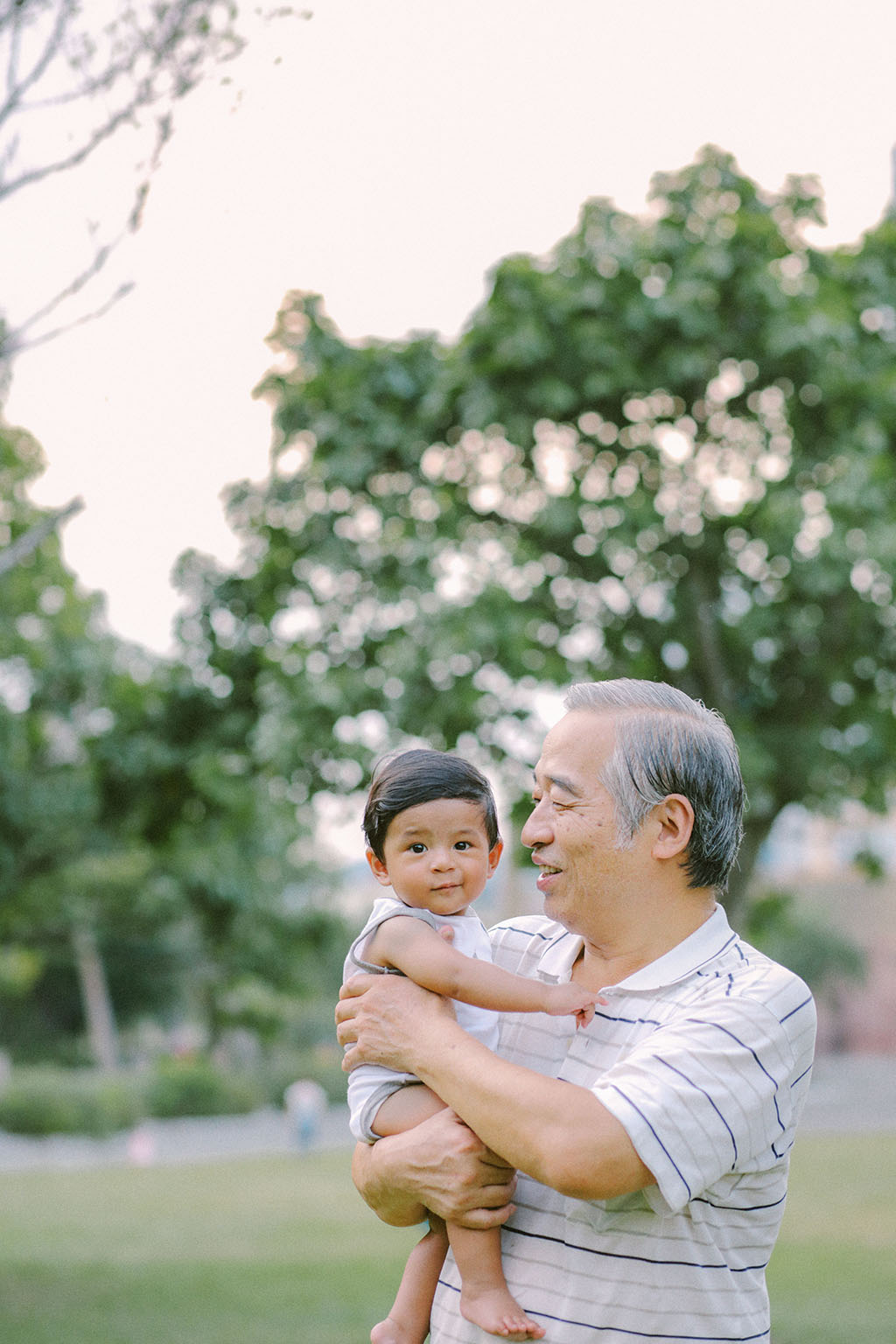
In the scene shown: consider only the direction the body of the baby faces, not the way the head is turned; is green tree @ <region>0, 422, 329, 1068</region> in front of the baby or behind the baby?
behind

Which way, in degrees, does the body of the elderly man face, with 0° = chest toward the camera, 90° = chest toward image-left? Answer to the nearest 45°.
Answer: approximately 45°

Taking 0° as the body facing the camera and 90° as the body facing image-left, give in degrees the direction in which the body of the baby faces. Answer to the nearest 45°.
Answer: approximately 315°

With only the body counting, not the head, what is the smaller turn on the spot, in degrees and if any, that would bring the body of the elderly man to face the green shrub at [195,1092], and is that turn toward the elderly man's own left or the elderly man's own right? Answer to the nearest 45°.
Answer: approximately 135° to the elderly man's own right

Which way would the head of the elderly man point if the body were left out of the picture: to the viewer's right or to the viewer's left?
to the viewer's left

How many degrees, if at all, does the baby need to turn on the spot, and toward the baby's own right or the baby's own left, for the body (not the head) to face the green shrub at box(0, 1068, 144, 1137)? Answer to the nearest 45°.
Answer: approximately 135° to the baby's own left

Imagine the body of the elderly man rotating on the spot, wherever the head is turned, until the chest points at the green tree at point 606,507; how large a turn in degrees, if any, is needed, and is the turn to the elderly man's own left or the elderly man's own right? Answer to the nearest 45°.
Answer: approximately 135° to the elderly man's own right

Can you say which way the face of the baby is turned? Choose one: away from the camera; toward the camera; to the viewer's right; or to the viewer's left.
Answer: toward the camera

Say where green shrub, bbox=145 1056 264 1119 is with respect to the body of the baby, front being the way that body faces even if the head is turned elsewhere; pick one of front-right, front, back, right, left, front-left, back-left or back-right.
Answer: back-left
